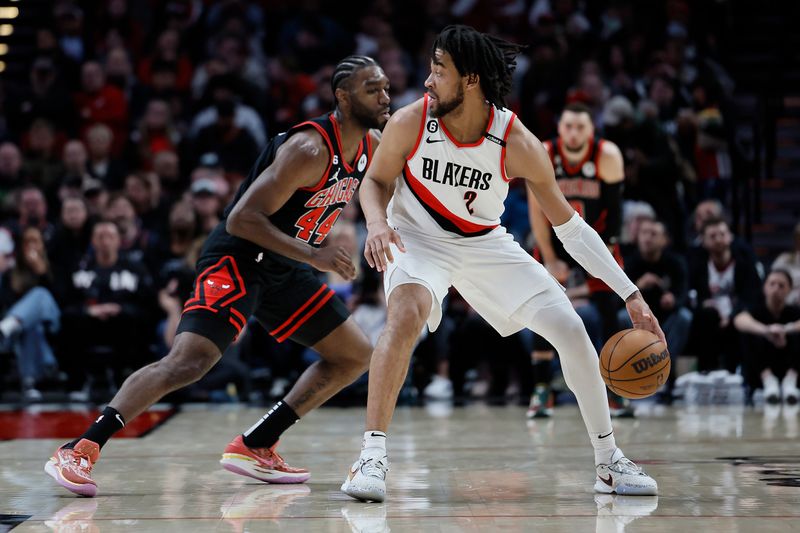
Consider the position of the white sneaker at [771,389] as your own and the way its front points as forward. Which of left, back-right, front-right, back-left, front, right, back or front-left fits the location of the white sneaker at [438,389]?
right

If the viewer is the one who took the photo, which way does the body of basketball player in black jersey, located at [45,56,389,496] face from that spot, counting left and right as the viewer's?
facing the viewer and to the right of the viewer

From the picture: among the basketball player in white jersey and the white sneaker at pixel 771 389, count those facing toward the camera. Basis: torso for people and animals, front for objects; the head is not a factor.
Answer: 2

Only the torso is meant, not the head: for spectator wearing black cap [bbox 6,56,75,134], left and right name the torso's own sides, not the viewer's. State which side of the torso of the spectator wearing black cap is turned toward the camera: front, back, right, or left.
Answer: front

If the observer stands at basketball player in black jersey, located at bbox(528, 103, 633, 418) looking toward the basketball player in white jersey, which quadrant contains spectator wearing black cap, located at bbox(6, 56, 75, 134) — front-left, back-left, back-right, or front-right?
back-right

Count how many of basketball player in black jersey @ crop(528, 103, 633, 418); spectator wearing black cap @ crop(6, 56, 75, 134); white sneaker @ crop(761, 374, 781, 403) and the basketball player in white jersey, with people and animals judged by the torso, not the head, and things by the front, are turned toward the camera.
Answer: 4

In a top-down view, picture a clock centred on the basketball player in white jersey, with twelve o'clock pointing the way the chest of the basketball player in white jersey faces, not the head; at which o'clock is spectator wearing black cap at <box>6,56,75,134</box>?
The spectator wearing black cap is roughly at 5 o'clock from the basketball player in white jersey.

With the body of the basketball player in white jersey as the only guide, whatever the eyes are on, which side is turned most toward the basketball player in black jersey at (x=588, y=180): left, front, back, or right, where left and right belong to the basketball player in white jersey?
back

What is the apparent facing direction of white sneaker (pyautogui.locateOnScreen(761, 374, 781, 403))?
toward the camera

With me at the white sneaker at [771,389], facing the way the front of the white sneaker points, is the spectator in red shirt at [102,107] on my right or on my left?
on my right

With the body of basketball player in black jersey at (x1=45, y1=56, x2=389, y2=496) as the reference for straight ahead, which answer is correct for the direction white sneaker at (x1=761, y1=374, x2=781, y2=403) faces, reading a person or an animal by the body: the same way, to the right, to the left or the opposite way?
to the right

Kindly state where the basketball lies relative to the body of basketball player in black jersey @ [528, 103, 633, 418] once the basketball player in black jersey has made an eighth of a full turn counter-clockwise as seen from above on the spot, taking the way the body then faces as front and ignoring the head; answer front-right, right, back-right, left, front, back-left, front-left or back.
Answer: front-right

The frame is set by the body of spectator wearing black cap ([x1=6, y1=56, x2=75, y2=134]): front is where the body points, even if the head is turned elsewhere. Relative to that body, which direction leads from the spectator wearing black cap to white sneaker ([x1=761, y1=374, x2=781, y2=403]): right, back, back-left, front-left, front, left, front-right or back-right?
front-left
